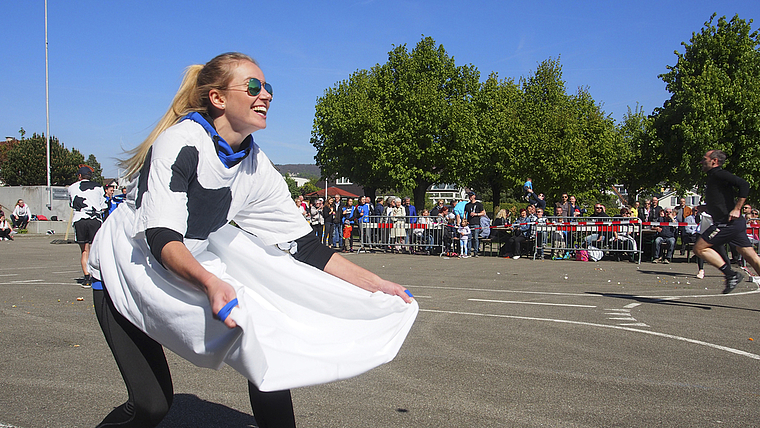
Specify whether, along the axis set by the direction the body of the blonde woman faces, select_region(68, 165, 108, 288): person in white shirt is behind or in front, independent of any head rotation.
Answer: behind

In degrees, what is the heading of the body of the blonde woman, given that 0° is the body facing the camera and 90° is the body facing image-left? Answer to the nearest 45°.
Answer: approximately 315°

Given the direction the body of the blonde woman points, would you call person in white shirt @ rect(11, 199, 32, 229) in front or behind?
behind

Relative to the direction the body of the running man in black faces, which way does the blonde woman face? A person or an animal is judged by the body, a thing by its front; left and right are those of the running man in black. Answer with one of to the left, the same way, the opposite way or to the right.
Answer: the opposite way

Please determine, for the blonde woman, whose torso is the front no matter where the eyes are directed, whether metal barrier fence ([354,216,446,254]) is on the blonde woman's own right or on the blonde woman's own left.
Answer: on the blonde woman's own left

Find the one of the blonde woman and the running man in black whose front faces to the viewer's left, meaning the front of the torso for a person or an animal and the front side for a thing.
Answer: the running man in black

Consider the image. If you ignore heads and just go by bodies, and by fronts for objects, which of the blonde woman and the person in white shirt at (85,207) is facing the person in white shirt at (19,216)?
the person in white shirt at (85,207)

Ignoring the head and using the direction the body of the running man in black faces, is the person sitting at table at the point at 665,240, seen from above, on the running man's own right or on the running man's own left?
on the running man's own right

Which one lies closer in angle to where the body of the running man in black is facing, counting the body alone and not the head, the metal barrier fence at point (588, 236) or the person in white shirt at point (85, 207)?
the person in white shirt

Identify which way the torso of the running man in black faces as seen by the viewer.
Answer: to the viewer's left

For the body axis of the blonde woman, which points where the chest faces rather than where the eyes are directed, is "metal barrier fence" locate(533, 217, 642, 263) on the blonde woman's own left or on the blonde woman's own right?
on the blonde woman's own left
